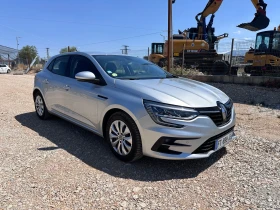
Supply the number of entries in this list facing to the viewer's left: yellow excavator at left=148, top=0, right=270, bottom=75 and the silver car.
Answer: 0

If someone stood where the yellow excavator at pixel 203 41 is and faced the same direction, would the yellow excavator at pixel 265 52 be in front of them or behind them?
in front

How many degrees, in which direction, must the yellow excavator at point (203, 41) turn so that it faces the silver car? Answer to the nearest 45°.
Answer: approximately 45° to its right

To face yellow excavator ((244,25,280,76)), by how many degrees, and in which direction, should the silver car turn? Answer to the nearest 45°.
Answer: approximately 90° to its left

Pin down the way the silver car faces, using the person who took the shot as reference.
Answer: facing the viewer and to the right of the viewer

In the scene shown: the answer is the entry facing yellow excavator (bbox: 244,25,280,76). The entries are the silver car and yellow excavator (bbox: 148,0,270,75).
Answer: yellow excavator (bbox: 148,0,270,75)
